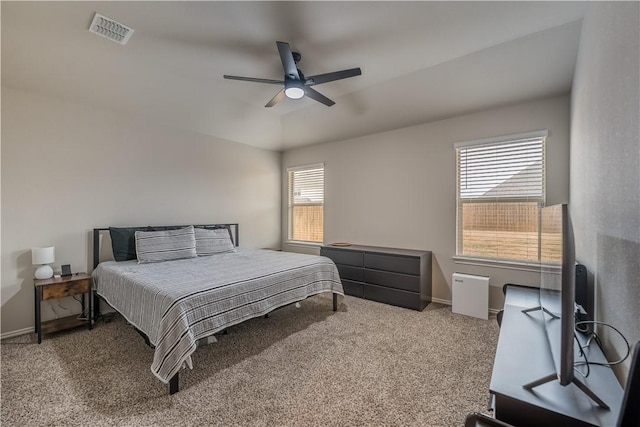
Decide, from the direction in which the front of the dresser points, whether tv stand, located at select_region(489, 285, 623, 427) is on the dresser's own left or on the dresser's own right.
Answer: on the dresser's own left

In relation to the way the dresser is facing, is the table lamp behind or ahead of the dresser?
ahead

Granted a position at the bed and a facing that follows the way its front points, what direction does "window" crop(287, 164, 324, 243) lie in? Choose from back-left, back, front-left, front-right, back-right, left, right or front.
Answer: left

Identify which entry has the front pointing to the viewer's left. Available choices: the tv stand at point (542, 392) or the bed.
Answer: the tv stand

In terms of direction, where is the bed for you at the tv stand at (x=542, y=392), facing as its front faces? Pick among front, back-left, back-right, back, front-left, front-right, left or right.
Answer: front

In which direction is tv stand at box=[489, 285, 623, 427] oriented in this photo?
to the viewer's left

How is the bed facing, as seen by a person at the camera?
facing the viewer and to the right of the viewer

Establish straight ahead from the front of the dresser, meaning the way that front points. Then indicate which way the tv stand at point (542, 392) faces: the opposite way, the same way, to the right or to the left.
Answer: to the right

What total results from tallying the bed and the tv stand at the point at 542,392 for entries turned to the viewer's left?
1

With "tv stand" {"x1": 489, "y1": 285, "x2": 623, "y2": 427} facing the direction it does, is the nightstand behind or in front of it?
in front

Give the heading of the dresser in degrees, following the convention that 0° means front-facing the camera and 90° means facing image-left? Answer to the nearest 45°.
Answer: approximately 45°

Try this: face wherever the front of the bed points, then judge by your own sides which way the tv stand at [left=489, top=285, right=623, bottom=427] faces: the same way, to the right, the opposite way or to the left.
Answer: the opposite way
